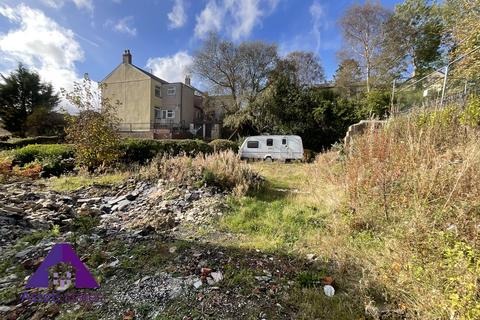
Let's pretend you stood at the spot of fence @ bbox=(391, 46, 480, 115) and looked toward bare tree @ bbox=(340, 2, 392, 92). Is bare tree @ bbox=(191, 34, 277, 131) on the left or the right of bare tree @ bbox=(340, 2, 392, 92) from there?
left

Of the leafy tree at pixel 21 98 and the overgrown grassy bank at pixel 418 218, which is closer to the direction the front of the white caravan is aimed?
the leafy tree

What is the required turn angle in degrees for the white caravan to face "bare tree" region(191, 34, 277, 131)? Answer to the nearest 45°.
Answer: approximately 45° to its right

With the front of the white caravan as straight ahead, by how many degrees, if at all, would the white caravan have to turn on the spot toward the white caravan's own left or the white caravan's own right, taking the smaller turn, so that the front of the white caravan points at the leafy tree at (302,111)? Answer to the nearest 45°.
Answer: approximately 135° to the white caravan's own right

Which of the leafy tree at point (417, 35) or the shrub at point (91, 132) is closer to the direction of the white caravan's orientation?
the shrub

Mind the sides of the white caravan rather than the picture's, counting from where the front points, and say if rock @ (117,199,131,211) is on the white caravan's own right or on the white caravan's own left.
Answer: on the white caravan's own left

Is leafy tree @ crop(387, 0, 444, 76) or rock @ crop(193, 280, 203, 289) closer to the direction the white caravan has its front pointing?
the rock

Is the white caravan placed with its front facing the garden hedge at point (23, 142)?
yes

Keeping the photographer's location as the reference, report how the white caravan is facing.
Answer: facing to the left of the viewer

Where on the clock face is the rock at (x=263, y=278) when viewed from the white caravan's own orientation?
The rock is roughly at 9 o'clock from the white caravan.

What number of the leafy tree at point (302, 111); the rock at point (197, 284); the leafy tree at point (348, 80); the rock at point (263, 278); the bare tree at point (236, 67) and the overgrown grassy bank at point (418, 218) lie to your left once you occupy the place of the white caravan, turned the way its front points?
3

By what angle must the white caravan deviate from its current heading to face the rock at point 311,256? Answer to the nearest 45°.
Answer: approximately 90° to its left

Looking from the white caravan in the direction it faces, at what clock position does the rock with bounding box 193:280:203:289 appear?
The rock is roughly at 9 o'clock from the white caravan.

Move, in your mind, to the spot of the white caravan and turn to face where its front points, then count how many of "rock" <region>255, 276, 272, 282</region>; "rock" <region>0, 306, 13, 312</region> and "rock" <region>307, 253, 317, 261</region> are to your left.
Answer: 3

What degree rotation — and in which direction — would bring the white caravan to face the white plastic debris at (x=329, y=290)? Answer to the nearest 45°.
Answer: approximately 90° to its left
